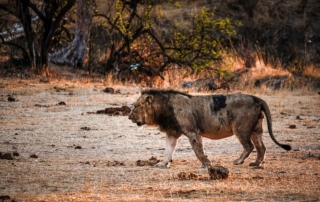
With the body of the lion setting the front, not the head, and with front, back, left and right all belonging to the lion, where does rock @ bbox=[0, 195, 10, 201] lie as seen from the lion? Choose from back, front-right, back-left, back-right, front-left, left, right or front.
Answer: front-left

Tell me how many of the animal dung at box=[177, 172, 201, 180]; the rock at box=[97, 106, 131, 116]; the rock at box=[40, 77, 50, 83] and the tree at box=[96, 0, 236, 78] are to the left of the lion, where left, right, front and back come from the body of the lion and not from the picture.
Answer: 1

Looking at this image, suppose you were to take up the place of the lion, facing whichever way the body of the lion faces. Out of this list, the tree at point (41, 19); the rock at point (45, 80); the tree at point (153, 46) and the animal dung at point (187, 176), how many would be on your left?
1

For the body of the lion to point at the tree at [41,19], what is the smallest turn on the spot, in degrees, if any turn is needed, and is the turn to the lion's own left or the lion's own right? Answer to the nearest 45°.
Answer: approximately 45° to the lion's own right

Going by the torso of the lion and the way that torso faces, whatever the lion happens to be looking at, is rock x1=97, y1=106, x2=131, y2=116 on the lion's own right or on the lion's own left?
on the lion's own right

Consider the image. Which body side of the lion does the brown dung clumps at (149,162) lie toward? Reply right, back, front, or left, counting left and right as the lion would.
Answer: front

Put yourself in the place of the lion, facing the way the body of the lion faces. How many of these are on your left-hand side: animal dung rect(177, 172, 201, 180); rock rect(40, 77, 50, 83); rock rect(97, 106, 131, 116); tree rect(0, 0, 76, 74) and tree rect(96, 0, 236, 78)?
1

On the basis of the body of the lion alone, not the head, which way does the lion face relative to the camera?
to the viewer's left

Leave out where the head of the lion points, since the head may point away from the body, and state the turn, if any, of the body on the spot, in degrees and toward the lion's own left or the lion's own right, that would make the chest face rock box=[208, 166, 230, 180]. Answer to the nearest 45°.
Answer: approximately 90° to the lion's own left

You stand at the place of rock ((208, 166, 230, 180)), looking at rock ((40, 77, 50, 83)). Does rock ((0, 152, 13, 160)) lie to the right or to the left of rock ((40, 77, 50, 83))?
left

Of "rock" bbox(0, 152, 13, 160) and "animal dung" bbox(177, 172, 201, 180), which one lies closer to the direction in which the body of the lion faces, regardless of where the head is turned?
the rock

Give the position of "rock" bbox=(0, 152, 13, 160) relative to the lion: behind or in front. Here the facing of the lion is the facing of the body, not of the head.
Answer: in front

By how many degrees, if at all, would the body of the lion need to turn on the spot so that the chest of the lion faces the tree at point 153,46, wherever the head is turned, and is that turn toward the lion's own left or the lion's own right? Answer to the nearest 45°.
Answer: approximately 90° to the lion's own right
